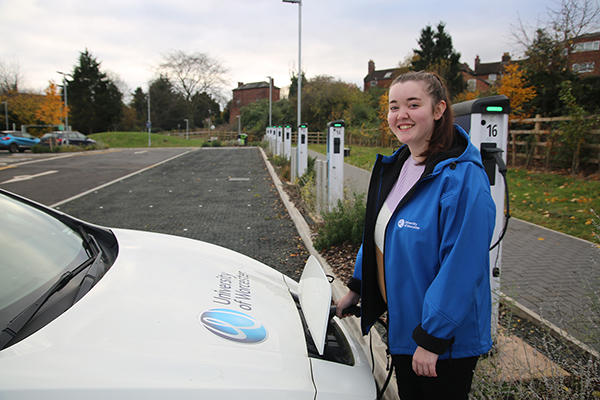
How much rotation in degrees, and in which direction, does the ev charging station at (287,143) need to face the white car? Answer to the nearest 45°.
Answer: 0° — it already faces it

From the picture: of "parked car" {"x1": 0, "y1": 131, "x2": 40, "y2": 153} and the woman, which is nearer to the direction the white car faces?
the woman

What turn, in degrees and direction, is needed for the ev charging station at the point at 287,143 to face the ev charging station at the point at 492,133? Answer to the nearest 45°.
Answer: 0° — it already faces it

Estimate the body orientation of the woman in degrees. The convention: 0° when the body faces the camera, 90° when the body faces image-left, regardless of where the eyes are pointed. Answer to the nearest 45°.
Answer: approximately 45°

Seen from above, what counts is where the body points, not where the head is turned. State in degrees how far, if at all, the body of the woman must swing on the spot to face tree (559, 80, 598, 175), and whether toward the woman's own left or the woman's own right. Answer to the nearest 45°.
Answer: approximately 135° to the woman's own right

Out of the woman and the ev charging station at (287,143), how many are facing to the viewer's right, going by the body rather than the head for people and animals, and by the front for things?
0

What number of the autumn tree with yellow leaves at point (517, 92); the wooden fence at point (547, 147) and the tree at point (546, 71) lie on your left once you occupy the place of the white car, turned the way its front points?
3

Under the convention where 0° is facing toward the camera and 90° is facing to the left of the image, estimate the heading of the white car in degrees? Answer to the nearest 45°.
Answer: approximately 315°

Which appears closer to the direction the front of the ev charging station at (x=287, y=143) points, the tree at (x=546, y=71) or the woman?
the woman
